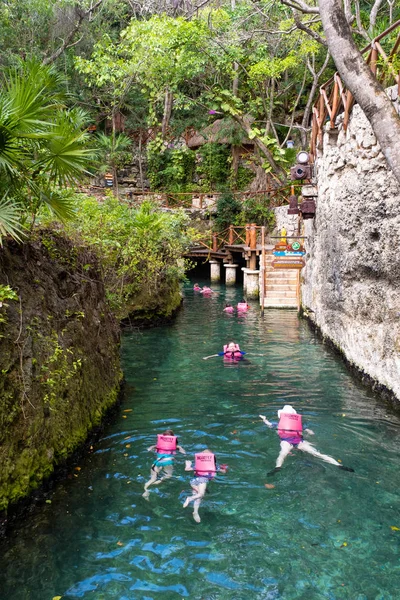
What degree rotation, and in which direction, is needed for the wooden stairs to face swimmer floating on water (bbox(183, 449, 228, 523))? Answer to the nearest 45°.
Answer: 0° — it already faces them

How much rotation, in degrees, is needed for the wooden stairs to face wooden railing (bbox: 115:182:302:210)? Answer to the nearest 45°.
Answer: approximately 135° to its right

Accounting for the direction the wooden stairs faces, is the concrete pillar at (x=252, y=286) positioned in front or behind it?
behind

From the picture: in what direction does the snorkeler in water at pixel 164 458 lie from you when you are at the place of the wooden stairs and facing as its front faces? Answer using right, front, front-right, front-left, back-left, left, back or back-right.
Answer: front

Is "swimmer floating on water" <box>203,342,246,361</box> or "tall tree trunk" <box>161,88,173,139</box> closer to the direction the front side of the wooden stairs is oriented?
the swimmer floating on water

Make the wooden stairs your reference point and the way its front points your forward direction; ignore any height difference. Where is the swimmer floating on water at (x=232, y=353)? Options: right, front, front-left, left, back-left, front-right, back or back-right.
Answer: front

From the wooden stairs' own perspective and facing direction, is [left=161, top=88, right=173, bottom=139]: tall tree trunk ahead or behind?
behind

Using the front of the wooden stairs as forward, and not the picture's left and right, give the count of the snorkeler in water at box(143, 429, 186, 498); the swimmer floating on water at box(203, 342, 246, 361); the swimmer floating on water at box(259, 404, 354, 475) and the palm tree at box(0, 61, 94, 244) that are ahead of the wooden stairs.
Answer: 4

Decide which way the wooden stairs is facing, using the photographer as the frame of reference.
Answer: facing the viewer

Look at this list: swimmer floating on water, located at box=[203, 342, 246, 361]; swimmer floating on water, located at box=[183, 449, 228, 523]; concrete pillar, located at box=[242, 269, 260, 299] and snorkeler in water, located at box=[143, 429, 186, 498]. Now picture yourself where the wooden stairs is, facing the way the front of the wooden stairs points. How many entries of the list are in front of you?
3

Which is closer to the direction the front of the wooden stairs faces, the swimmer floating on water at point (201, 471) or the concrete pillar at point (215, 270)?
the swimmer floating on water

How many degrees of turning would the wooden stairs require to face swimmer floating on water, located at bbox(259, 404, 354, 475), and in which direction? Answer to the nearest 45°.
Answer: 0° — it already faces them

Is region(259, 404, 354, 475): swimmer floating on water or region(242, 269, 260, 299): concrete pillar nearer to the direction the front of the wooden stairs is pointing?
the swimmer floating on water

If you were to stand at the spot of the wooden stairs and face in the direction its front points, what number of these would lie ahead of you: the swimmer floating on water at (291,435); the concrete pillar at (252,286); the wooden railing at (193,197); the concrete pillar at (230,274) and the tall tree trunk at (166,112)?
1
